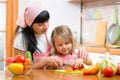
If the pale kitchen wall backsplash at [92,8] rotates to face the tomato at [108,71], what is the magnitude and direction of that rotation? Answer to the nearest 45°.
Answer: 0° — it already faces it

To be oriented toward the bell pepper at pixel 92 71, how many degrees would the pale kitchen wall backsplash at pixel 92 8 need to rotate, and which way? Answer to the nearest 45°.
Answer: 0° — it already faces it

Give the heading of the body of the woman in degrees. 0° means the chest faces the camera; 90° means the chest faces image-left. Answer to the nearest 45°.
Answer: approximately 315°

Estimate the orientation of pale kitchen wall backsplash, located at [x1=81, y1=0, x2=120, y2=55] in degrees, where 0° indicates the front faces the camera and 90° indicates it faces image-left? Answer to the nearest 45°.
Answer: approximately 0°
